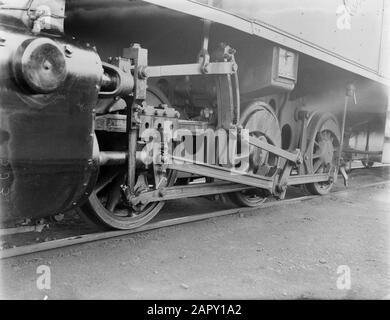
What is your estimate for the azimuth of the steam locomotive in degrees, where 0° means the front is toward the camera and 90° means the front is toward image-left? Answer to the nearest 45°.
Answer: approximately 45°
